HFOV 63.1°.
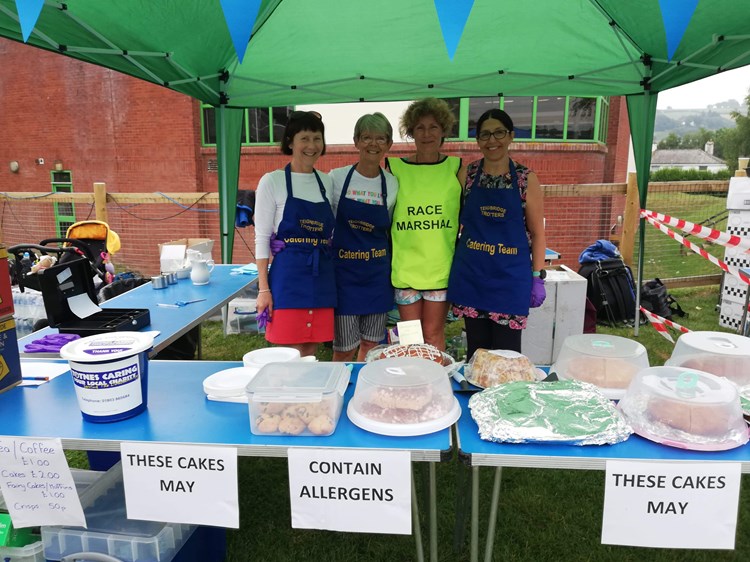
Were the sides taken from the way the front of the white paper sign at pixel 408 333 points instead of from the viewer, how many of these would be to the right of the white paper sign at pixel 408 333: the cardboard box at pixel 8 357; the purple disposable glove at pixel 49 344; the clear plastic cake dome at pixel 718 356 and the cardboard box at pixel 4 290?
3

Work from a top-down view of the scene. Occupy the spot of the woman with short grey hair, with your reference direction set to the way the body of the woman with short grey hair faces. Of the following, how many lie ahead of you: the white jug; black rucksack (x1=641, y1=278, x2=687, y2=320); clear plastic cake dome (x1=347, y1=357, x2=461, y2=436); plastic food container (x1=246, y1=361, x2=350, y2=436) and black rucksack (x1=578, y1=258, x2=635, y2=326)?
2

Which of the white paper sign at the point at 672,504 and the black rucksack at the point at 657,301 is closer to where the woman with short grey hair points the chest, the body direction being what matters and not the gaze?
the white paper sign

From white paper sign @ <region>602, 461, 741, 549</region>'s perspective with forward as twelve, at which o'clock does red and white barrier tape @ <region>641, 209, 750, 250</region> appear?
The red and white barrier tape is roughly at 6 o'clock from the white paper sign.

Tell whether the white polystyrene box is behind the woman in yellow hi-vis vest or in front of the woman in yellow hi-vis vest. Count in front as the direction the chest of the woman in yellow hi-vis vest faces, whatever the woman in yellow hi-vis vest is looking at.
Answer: behind

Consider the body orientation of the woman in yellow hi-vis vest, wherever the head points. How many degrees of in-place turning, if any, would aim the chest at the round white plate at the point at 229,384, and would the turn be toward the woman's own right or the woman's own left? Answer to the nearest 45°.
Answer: approximately 45° to the woman's own right

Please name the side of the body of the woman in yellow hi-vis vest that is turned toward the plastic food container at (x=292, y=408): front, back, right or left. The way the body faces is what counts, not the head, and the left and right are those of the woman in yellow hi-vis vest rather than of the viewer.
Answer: front

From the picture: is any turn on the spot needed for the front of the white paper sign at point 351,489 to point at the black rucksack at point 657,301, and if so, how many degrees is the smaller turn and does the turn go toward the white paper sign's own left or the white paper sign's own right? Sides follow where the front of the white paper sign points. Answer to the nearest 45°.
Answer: approximately 135° to the white paper sign's own left

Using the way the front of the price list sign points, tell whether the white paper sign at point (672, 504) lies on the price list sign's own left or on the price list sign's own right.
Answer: on the price list sign's own left

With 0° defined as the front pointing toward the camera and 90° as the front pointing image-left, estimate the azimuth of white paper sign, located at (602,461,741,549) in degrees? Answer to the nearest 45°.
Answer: approximately 0°

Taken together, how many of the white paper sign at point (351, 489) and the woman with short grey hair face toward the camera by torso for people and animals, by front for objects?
2
